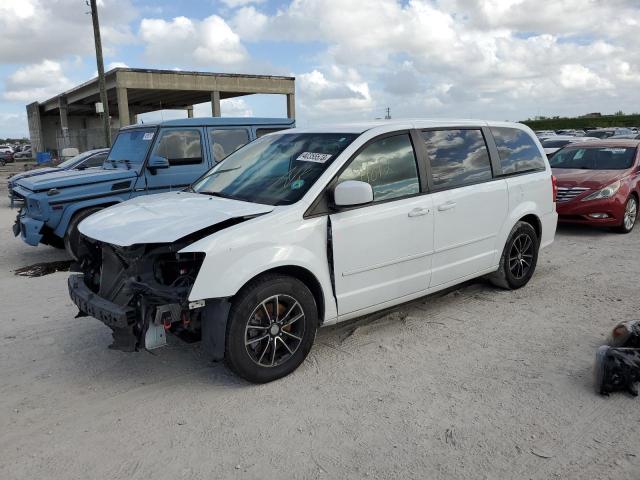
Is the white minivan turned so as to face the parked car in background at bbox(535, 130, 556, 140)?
no

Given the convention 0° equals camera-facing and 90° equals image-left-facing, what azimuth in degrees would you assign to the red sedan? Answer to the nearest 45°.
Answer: approximately 45°

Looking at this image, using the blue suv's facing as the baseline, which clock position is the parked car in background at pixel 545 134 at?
The parked car in background is roughly at 6 o'clock from the blue suv.

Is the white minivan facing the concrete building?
no

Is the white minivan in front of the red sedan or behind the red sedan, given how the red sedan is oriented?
in front

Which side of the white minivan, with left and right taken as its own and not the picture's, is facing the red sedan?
back

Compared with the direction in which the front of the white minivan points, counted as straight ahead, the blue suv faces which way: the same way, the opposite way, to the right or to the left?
the same way

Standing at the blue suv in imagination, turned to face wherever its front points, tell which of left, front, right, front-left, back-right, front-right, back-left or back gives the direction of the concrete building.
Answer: back-right

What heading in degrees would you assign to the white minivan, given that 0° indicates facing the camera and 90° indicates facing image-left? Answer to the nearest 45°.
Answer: approximately 45°

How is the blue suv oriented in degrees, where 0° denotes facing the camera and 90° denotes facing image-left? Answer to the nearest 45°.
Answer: approximately 45°

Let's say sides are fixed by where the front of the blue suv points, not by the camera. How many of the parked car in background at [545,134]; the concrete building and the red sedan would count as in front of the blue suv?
0

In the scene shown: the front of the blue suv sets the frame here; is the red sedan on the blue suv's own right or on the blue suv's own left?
on the blue suv's own left

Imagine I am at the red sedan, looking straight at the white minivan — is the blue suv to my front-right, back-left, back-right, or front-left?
front-right

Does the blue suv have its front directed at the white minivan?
no
